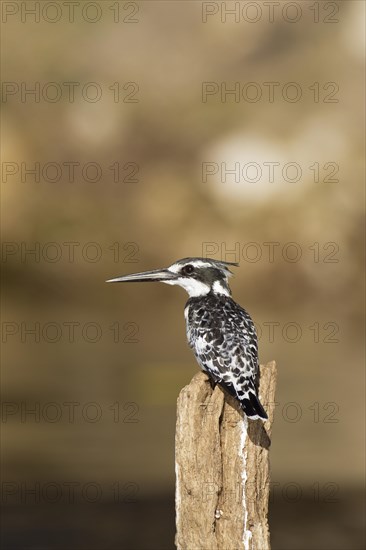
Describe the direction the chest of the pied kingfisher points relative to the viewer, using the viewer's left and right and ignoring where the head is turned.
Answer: facing away from the viewer and to the left of the viewer
